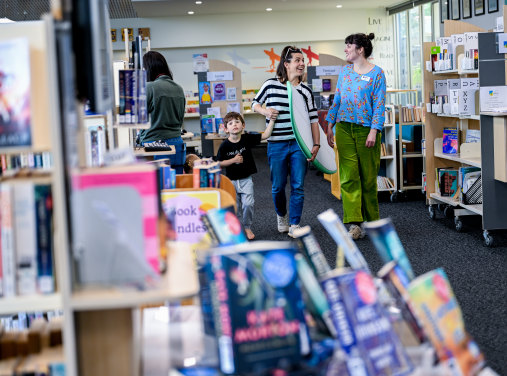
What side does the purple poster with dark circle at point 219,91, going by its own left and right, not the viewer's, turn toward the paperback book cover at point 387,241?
front

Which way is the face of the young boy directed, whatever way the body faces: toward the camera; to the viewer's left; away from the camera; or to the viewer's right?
toward the camera

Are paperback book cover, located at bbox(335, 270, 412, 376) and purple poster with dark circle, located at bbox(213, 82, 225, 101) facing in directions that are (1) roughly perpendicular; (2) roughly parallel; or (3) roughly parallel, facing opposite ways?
roughly parallel

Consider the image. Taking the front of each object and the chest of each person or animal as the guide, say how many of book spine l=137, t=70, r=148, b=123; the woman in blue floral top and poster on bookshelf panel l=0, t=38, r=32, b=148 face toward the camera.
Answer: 3

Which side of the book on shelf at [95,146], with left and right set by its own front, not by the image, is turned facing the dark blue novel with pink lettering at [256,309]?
front

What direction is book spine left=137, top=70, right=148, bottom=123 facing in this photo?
toward the camera

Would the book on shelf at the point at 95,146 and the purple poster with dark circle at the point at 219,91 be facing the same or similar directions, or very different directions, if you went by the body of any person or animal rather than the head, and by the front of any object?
same or similar directions

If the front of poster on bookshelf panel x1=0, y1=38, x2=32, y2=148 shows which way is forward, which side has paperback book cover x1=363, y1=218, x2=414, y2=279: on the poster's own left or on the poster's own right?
on the poster's own left

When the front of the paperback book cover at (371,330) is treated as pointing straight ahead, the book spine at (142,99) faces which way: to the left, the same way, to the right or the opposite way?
the same way

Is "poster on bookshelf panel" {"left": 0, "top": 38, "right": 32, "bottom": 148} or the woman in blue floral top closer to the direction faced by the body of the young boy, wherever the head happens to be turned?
the poster on bookshelf panel

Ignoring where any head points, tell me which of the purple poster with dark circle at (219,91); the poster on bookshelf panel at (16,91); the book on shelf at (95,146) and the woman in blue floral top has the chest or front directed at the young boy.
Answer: the purple poster with dark circle

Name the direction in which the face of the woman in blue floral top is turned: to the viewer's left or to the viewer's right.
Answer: to the viewer's left
